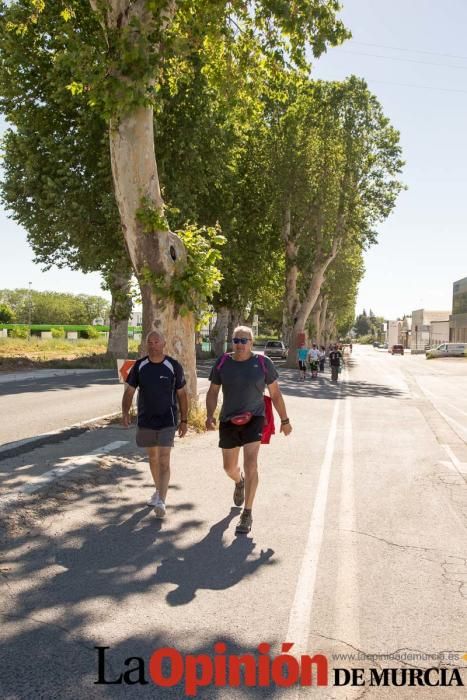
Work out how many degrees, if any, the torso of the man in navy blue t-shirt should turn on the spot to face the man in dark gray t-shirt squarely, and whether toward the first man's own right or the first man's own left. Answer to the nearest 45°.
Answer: approximately 90° to the first man's own left

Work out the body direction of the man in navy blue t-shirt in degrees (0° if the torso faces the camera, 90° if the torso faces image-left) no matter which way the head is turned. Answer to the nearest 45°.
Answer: approximately 0°

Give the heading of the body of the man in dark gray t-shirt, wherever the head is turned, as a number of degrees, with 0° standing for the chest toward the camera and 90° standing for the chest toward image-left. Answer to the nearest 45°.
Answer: approximately 0°

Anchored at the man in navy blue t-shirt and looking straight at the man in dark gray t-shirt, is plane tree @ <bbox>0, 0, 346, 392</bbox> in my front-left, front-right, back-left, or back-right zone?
back-left

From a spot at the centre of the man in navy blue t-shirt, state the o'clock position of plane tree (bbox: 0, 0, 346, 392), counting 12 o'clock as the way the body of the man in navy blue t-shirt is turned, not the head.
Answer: The plane tree is roughly at 6 o'clock from the man in navy blue t-shirt.

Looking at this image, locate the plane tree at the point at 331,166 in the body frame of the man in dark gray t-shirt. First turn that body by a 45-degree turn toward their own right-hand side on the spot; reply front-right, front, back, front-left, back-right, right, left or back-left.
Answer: back-right

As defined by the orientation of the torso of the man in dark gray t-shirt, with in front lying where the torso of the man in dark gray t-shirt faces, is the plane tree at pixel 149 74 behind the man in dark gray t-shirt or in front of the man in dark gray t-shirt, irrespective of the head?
behind

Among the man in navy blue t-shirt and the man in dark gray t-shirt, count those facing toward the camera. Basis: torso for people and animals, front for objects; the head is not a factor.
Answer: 2

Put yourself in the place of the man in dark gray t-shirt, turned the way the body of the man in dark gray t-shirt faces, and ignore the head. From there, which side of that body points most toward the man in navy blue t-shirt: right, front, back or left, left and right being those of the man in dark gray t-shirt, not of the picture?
right

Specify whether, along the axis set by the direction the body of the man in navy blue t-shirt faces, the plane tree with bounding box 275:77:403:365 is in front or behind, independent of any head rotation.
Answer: behind
